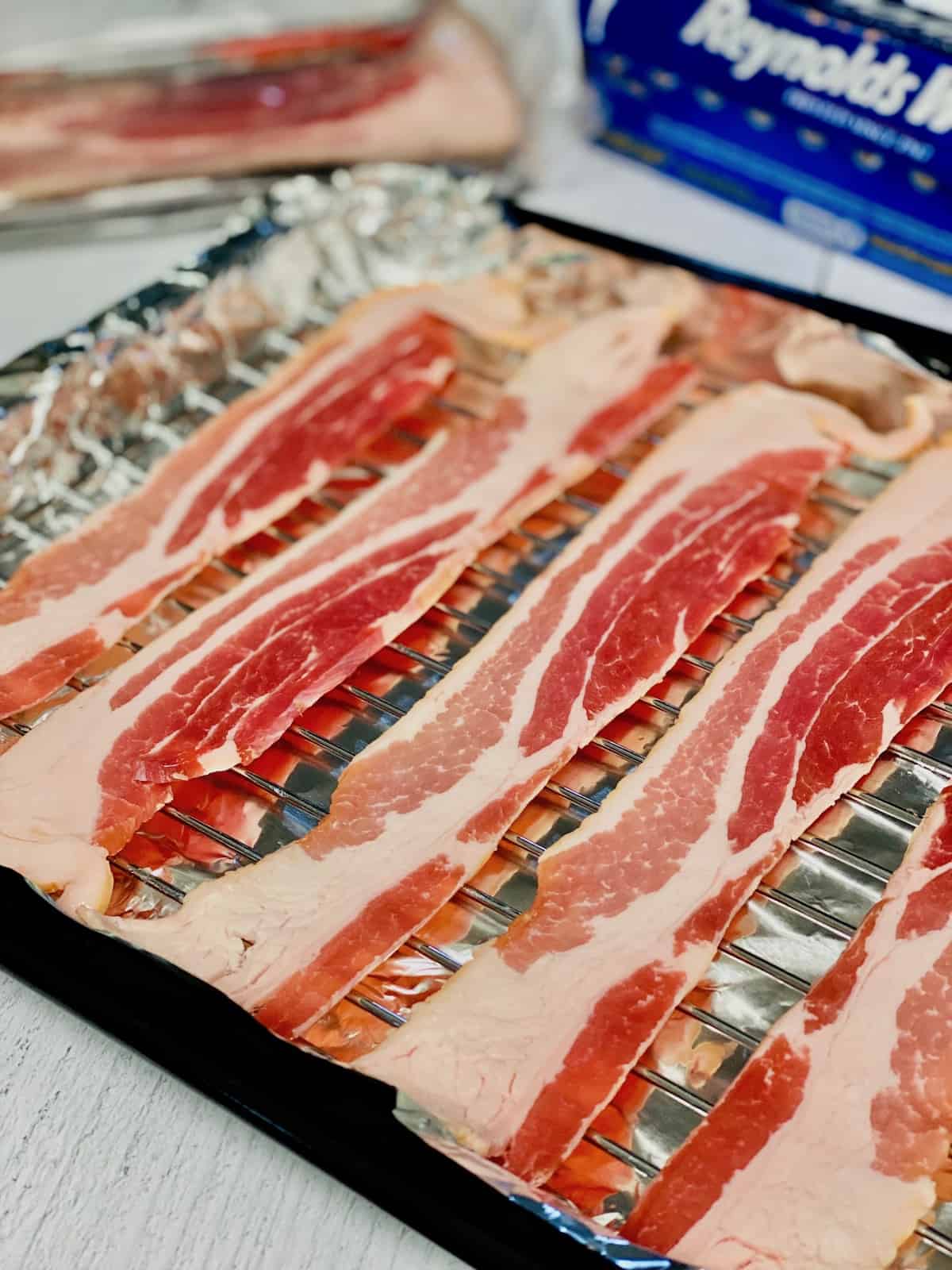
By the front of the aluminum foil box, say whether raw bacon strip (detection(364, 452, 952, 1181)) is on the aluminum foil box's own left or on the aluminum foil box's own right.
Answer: on the aluminum foil box's own left

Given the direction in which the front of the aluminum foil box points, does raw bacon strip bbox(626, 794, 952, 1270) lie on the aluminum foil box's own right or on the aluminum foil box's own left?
on the aluminum foil box's own left

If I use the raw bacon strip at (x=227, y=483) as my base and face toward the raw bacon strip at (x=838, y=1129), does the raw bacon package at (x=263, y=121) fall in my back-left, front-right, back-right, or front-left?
back-left

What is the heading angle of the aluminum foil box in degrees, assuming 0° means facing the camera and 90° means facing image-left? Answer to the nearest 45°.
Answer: approximately 45°

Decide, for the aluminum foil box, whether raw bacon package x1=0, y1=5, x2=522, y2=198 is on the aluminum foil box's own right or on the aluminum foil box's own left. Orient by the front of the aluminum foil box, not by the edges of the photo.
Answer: on the aluminum foil box's own right
